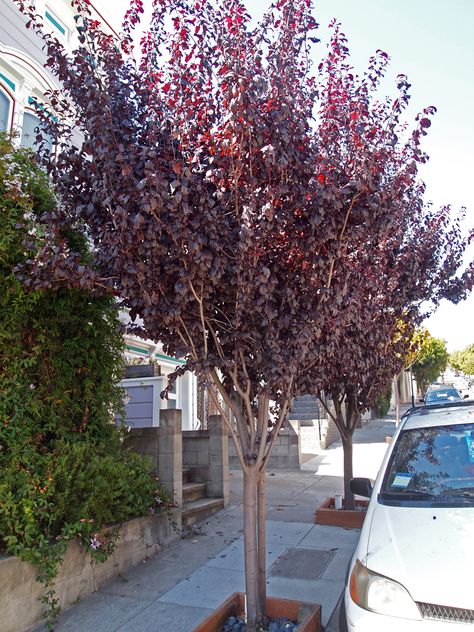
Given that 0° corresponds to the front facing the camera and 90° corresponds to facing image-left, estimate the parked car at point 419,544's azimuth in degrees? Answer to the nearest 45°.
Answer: approximately 0°

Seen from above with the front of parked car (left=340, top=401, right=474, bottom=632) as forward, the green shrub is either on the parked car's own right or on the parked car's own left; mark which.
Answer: on the parked car's own right

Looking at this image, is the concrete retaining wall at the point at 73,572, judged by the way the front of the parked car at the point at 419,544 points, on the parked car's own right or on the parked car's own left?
on the parked car's own right

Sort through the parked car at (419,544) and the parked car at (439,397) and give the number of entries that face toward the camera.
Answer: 2

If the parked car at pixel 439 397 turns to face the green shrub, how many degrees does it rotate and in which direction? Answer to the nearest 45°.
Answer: approximately 45° to its right

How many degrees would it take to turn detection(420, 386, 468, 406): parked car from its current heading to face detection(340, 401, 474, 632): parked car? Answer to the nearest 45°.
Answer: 0° — it already faces it

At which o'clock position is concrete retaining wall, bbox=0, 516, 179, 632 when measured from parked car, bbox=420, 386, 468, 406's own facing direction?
The concrete retaining wall is roughly at 1 o'clock from the parked car.
